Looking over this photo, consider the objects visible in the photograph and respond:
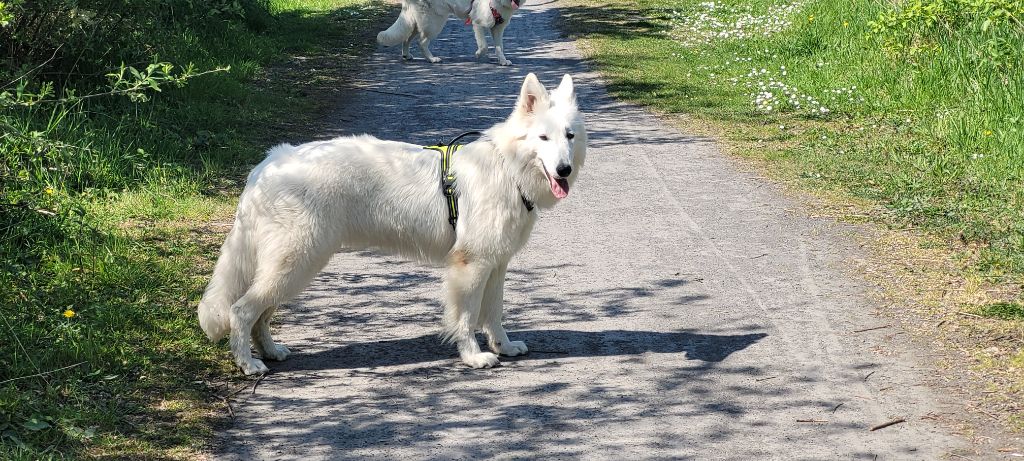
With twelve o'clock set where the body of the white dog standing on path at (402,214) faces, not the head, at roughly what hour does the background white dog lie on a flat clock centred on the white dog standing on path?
The background white dog is roughly at 9 o'clock from the white dog standing on path.

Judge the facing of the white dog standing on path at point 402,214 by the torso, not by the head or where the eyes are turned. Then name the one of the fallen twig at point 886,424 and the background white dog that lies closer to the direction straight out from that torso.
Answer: the fallen twig

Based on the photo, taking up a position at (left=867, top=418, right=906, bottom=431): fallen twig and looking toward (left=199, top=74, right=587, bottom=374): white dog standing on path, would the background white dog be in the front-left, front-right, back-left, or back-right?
front-right

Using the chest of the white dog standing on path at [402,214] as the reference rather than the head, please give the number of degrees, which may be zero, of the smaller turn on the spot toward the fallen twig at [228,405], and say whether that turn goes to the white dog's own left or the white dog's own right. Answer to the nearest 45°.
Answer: approximately 135° to the white dog's own right

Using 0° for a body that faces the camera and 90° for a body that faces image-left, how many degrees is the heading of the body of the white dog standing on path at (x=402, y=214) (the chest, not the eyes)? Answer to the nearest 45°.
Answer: approximately 270°

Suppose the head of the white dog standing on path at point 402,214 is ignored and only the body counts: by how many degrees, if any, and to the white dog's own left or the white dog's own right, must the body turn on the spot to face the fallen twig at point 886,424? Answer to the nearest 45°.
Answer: approximately 45° to the white dog's own right

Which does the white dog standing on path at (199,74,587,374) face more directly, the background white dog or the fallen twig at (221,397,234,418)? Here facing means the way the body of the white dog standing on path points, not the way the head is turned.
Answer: the background white dog
